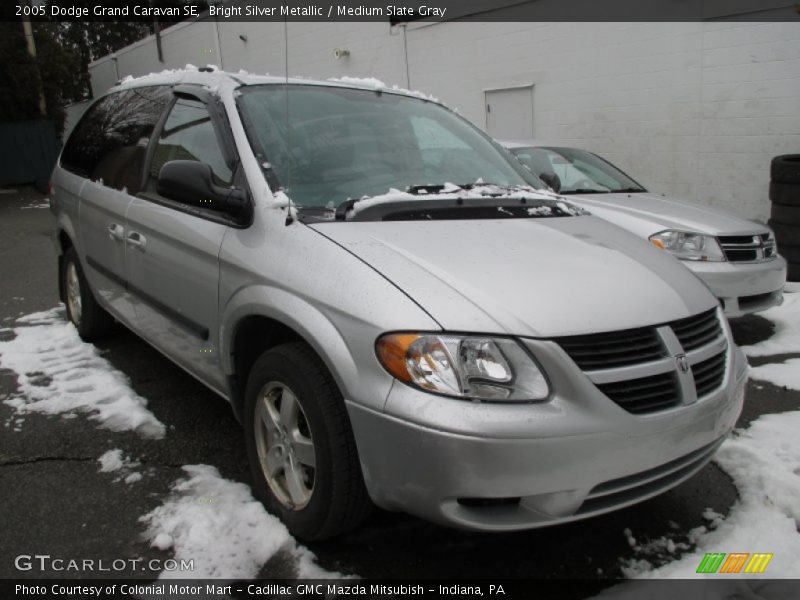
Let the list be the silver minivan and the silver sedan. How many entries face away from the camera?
0

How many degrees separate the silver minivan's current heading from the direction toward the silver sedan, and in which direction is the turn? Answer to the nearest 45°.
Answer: approximately 90° to its left

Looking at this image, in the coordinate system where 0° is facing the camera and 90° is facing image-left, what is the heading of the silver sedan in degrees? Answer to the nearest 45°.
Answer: approximately 315°

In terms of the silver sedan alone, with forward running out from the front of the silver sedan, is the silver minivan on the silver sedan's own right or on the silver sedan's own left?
on the silver sedan's own right

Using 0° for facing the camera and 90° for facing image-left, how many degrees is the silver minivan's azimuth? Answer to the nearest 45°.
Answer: approximately 315°
